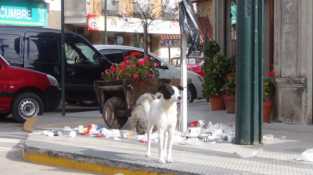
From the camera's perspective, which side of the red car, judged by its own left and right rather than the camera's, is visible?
right

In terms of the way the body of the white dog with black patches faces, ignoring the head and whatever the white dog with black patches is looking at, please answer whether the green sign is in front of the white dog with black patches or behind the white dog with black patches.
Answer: behind

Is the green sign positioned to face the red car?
yes

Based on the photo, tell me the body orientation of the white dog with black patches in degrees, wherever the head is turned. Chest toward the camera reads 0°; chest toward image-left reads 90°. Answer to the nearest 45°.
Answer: approximately 315°
